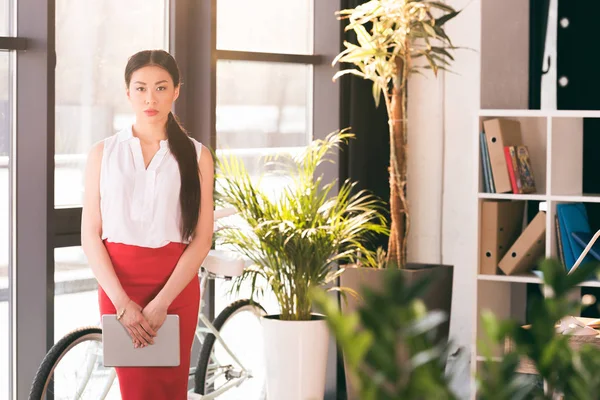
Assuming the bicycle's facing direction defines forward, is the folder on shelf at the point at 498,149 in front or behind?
behind

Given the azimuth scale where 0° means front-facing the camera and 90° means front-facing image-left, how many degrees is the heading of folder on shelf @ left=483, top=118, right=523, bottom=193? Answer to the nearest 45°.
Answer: approximately 45°

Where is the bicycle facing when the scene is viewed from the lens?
facing the viewer and to the left of the viewer

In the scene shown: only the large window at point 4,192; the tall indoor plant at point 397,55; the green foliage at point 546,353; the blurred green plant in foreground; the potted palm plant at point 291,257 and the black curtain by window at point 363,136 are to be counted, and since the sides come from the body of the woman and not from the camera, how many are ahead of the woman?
2

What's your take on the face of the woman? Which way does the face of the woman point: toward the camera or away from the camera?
toward the camera

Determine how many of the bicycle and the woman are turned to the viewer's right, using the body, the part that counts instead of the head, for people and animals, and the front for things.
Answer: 0

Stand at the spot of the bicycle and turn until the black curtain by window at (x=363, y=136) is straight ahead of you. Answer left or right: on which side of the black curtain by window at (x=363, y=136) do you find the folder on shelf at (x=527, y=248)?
right

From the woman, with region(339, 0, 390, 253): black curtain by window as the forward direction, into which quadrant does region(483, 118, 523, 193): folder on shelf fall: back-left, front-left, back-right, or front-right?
front-right

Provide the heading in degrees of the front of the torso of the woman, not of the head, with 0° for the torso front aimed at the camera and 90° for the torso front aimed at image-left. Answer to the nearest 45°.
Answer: approximately 0°

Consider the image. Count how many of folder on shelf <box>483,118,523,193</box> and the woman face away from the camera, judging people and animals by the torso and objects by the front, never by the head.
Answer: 0

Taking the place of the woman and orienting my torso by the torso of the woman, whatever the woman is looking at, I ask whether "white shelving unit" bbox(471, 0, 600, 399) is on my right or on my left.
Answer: on my left
